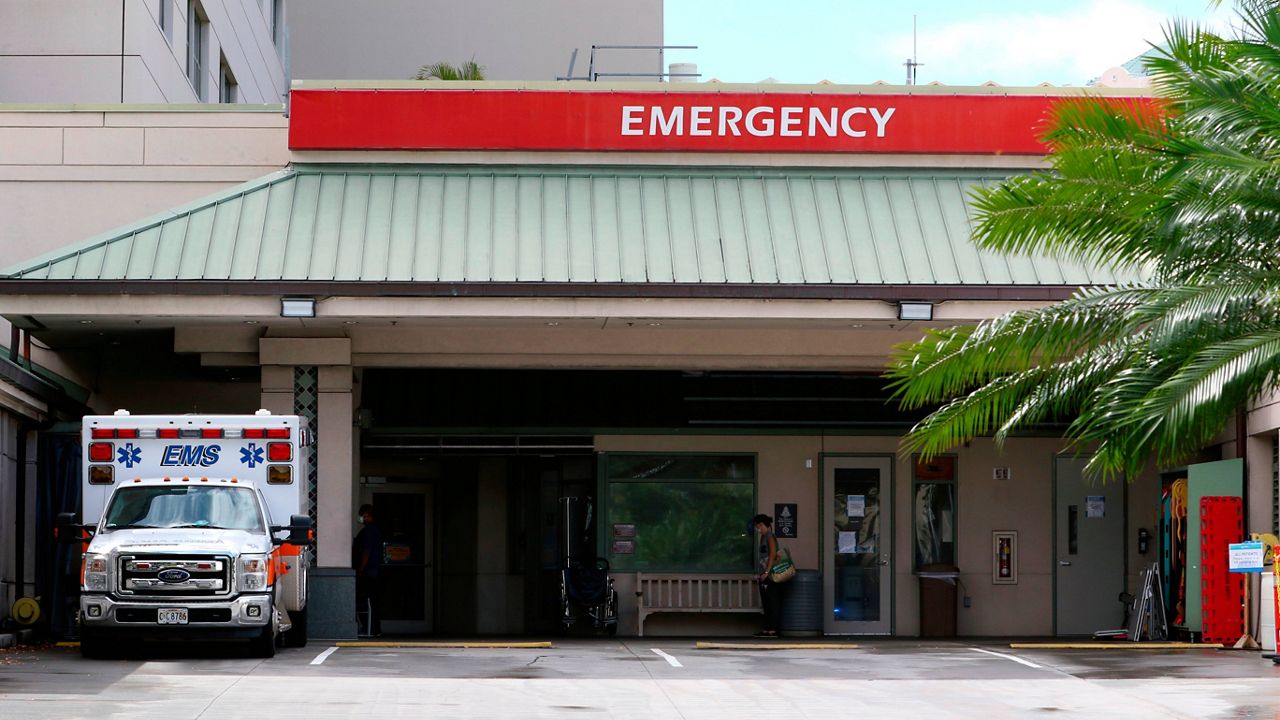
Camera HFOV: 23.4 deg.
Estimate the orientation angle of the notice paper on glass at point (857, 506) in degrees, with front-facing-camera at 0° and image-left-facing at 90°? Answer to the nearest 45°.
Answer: approximately 0°

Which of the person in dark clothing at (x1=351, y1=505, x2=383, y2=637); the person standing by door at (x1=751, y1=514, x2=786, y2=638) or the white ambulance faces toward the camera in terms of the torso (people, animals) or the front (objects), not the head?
the white ambulance

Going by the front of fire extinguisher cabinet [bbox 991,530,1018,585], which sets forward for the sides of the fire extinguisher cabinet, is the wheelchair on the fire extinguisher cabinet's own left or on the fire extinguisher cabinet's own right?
on the fire extinguisher cabinet's own right
